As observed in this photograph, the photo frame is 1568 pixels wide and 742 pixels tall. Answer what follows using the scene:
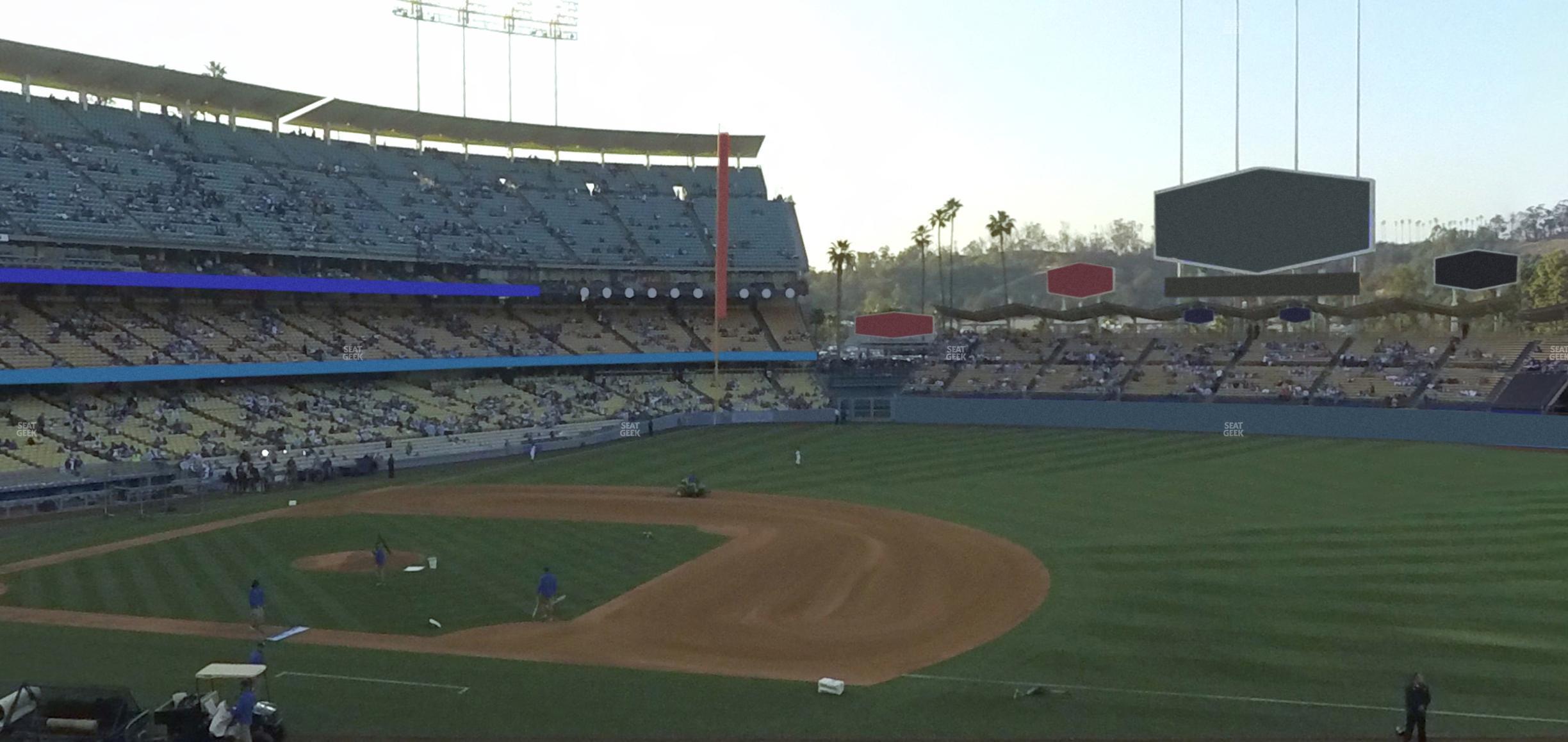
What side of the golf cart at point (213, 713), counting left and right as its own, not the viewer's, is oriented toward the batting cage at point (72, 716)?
back

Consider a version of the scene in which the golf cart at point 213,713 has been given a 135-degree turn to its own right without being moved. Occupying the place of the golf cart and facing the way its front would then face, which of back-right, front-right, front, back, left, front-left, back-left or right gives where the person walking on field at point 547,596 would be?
back

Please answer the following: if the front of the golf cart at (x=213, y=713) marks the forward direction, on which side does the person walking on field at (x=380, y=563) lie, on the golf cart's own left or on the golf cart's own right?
on the golf cart's own left

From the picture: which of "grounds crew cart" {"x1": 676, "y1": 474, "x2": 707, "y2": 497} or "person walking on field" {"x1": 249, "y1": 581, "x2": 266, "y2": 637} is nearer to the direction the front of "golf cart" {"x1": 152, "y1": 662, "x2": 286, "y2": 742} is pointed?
the grounds crew cart

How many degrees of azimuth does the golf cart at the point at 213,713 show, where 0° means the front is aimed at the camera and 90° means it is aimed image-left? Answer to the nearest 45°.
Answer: approximately 270°

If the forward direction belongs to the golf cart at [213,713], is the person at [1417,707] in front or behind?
in front

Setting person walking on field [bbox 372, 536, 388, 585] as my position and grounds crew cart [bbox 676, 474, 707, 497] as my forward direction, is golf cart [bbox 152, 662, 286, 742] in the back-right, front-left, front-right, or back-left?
back-right

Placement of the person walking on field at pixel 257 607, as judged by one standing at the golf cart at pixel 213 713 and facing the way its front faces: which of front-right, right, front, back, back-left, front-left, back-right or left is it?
left
